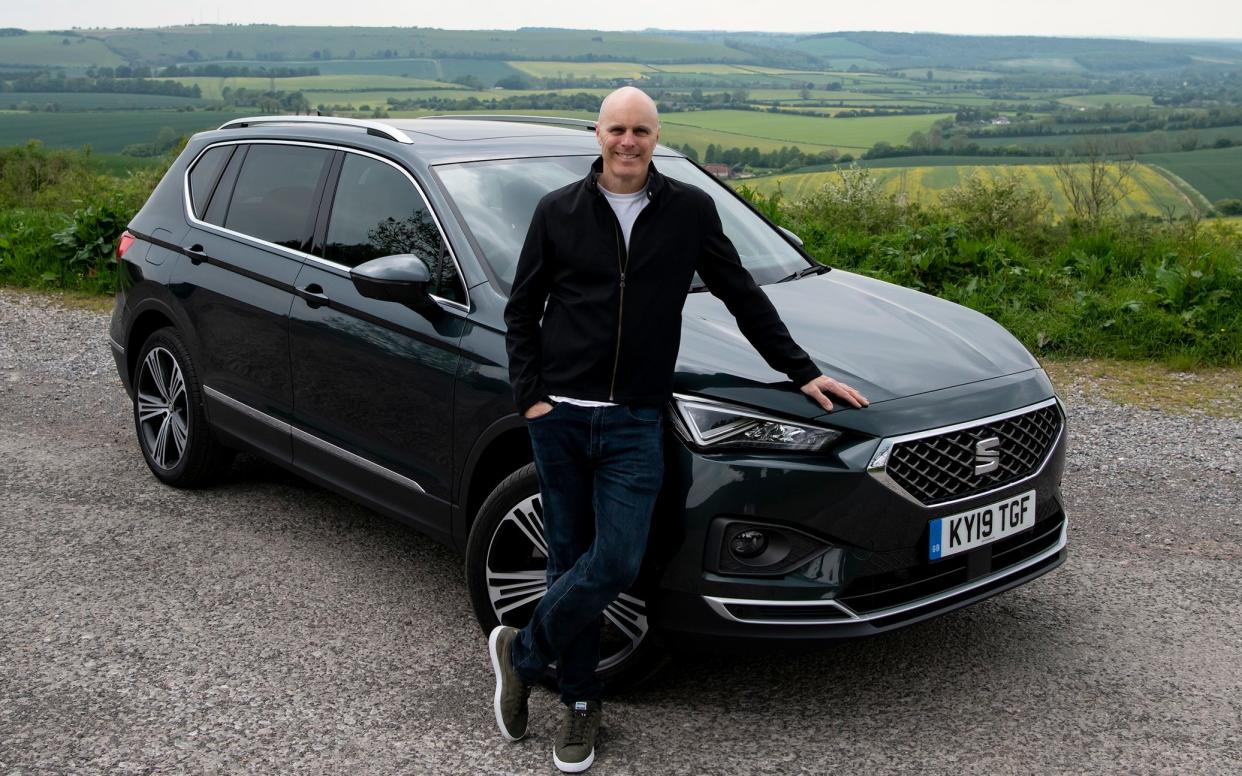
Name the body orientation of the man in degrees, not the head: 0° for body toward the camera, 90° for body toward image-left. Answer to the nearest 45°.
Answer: approximately 0°

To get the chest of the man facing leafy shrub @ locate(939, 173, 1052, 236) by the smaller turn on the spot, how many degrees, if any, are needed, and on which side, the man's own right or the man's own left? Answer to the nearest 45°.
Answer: approximately 180°

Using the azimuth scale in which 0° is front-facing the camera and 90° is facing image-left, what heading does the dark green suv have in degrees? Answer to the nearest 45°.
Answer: approximately 315°

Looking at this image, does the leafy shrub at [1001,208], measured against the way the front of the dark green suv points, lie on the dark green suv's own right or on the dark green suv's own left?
on the dark green suv's own left

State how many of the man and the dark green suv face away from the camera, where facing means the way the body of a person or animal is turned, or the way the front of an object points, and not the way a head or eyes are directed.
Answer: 0

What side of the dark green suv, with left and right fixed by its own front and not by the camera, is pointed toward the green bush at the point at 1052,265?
left

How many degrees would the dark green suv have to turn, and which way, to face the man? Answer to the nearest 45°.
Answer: approximately 45° to its right

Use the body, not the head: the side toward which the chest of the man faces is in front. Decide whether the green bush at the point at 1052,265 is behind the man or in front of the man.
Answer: behind

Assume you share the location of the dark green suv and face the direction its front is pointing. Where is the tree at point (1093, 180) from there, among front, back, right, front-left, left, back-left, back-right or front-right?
left

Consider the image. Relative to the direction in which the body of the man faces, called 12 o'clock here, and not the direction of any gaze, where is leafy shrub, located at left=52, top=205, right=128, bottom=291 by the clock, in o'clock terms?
The leafy shrub is roughly at 5 o'clock from the man.
